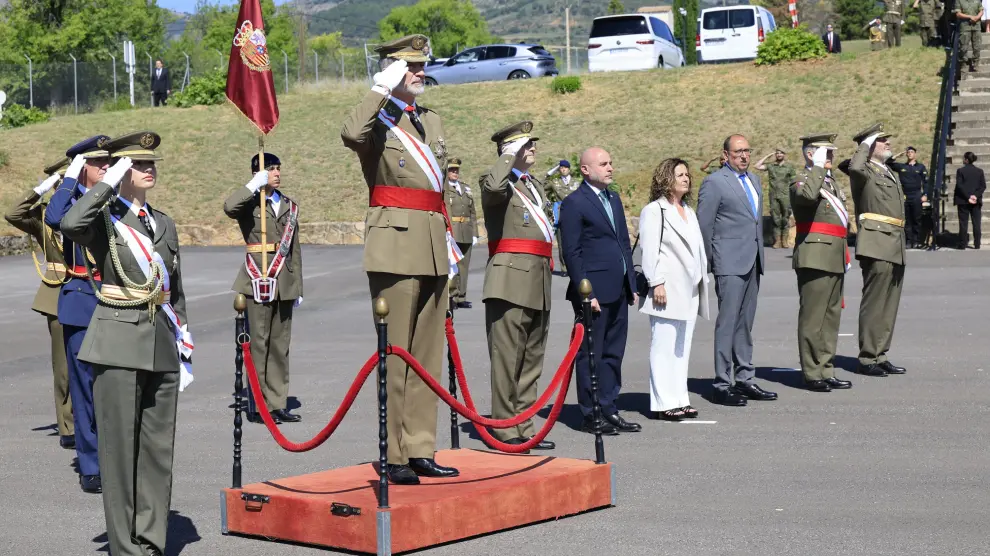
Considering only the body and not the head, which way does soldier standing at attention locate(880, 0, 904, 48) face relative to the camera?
toward the camera

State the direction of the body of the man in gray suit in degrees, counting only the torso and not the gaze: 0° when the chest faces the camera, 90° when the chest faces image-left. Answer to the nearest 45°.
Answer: approximately 315°

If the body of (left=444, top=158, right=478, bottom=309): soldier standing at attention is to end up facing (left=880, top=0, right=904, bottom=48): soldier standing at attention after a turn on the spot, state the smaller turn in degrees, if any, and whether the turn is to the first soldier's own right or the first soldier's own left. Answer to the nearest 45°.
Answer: approximately 135° to the first soldier's own left

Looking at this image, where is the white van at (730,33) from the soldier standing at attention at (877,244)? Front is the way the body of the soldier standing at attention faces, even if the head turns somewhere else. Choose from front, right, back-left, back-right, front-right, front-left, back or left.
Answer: back-left

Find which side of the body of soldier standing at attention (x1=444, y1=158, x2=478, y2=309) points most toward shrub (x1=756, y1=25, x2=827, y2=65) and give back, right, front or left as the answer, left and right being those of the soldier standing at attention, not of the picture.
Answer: back

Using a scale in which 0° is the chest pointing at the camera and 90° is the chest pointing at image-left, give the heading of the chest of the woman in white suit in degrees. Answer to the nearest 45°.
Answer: approximately 315°

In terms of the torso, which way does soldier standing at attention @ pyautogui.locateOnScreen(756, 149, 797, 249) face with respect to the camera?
toward the camera

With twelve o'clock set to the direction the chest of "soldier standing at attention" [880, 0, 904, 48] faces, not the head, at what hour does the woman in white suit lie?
The woman in white suit is roughly at 12 o'clock from the soldier standing at attention.

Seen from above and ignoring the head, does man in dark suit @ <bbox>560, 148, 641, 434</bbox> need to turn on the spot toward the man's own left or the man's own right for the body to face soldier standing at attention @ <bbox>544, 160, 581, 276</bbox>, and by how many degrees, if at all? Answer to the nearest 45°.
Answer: approximately 135° to the man's own left

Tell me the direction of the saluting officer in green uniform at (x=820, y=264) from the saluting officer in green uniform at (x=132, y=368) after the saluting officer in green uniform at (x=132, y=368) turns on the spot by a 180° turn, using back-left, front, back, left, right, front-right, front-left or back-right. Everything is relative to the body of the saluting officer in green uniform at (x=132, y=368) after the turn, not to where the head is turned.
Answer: right

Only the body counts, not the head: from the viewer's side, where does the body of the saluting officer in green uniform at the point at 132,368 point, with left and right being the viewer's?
facing the viewer and to the right of the viewer

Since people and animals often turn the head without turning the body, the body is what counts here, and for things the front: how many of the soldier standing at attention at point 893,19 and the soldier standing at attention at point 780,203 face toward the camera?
2

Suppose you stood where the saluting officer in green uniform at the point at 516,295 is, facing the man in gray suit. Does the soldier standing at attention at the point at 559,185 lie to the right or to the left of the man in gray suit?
left
